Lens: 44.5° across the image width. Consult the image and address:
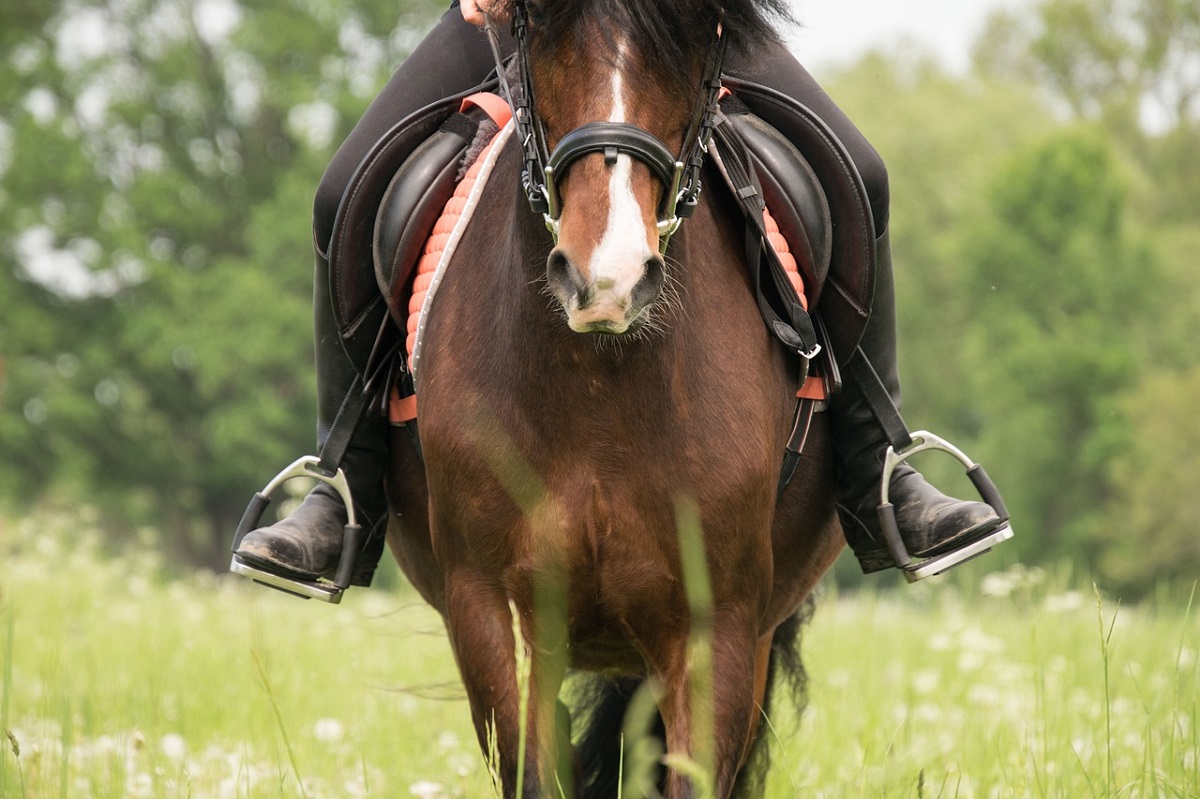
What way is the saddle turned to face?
toward the camera

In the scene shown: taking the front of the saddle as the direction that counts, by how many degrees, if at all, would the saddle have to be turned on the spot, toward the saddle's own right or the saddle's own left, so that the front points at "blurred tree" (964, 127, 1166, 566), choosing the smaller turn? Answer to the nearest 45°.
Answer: approximately 180°

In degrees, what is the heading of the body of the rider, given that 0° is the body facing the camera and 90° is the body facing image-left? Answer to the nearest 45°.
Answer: approximately 0°

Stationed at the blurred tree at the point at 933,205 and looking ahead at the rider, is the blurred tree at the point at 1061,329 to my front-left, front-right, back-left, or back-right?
front-left

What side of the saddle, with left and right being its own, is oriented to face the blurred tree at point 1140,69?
back

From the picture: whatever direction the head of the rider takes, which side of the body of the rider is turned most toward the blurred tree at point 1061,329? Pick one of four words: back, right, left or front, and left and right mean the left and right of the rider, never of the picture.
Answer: back

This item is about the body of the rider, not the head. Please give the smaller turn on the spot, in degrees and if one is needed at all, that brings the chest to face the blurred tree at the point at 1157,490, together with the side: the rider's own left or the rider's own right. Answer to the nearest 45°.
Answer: approximately 135° to the rider's own left

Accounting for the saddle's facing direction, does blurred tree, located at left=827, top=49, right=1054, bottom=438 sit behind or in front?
behind
